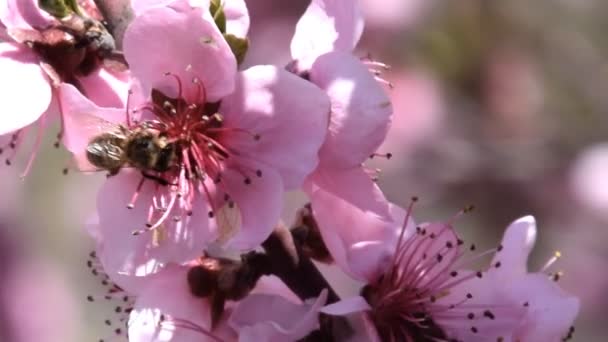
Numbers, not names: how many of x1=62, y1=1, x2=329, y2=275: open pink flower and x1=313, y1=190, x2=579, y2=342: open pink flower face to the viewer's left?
0

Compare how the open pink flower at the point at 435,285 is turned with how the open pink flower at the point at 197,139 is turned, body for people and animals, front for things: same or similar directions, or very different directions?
same or similar directions

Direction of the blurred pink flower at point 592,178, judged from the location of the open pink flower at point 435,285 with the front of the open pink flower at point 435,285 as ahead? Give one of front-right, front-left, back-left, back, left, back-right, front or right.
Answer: back-left

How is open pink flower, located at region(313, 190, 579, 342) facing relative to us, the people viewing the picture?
facing the viewer and to the right of the viewer

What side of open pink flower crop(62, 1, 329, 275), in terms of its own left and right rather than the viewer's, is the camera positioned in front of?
front

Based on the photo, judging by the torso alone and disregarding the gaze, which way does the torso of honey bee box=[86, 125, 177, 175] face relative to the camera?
to the viewer's right

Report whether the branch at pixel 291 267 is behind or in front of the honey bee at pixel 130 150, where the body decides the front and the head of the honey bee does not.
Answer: in front

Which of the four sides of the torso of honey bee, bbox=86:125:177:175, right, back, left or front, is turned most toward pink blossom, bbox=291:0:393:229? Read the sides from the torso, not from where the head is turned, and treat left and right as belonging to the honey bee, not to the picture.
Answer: front

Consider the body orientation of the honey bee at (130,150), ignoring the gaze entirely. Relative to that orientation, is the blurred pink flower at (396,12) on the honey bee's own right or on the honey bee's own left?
on the honey bee's own left
